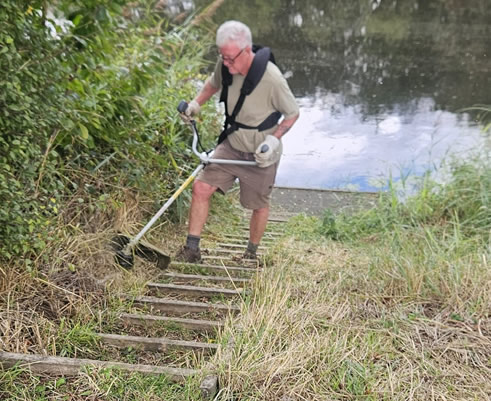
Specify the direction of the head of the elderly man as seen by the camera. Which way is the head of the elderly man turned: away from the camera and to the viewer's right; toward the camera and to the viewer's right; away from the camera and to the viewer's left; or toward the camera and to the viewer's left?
toward the camera and to the viewer's left

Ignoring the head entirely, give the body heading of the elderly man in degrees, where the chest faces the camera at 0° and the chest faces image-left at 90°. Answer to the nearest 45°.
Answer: approximately 45°
